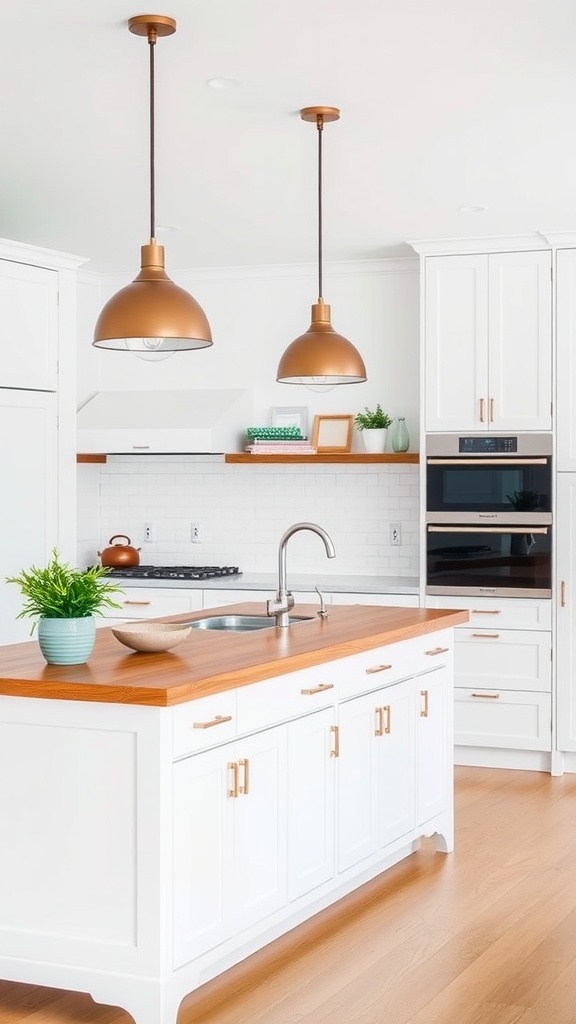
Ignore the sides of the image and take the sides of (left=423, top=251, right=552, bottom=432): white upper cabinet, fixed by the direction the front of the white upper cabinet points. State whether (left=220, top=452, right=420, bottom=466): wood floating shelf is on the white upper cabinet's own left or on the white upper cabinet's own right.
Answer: on the white upper cabinet's own right

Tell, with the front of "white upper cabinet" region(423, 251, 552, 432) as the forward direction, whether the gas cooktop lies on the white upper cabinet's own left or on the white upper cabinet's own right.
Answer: on the white upper cabinet's own right

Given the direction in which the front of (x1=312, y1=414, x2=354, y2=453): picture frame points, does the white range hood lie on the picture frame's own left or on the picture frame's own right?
on the picture frame's own right

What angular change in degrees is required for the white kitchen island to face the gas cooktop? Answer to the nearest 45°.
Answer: approximately 135° to its left

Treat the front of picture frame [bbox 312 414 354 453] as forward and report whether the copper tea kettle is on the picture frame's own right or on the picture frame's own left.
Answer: on the picture frame's own right
